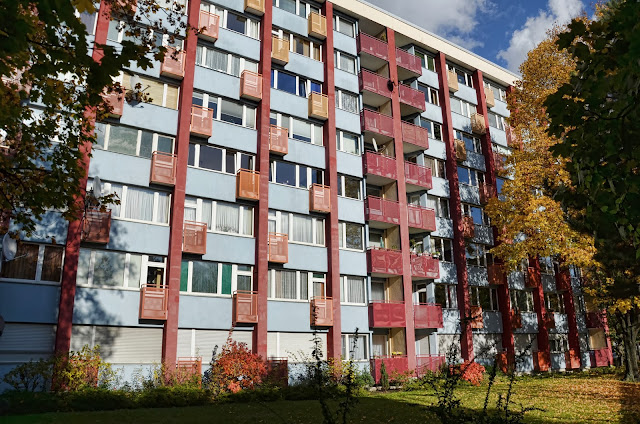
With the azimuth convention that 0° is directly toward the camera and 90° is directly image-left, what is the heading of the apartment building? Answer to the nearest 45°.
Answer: approximately 315°
